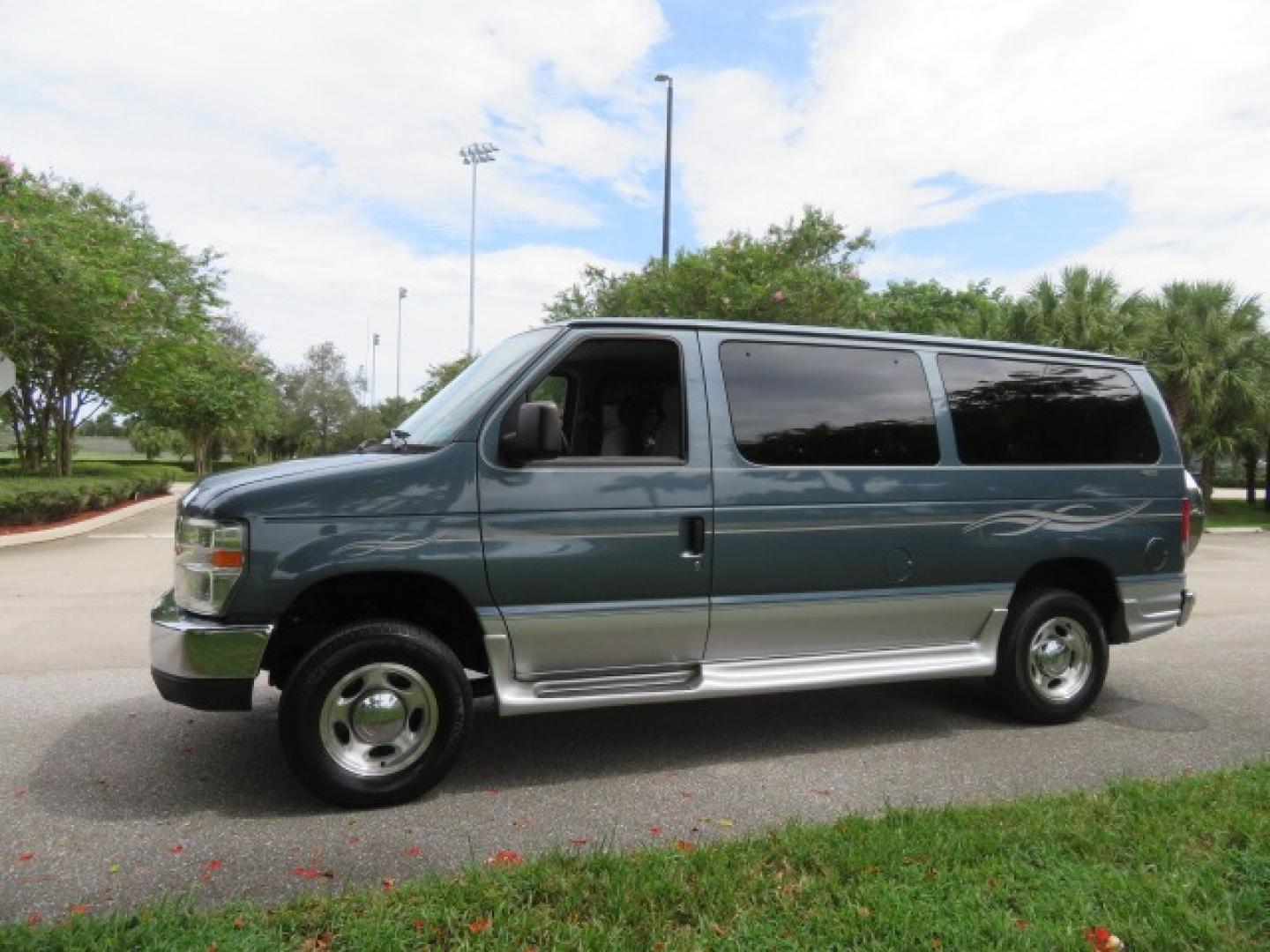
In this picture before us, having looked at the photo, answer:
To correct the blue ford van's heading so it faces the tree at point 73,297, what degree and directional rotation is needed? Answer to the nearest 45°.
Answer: approximately 45° to its right

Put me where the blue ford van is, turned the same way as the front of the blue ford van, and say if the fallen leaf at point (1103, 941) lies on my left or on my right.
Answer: on my left

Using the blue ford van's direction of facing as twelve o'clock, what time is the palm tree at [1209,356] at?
The palm tree is roughly at 4 o'clock from the blue ford van.

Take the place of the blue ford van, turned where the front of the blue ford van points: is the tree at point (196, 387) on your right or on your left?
on your right

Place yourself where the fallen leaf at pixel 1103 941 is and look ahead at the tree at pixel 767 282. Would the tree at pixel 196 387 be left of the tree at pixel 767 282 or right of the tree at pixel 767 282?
left

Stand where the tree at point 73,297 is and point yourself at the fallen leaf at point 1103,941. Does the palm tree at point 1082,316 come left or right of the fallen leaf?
left

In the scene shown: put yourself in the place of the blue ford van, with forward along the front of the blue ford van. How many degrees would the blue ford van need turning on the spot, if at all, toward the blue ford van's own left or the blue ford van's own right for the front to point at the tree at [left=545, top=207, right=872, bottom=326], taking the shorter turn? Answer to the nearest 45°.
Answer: approximately 90° to the blue ford van's own right

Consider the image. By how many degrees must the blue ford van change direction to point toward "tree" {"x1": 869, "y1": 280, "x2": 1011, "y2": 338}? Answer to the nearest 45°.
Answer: approximately 90° to its right

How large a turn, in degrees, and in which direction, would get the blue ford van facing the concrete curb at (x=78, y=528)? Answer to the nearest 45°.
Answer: approximately 45° to its right

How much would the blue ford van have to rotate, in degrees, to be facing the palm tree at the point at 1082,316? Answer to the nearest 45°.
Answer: approximately 135° to its right

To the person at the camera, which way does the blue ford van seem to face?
facing to the left of the viewer
